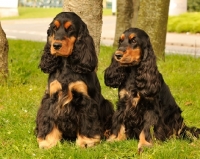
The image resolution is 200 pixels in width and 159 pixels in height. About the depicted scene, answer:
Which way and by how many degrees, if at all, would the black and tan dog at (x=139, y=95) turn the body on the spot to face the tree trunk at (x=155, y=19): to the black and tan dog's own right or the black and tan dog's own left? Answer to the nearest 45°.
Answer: approximately 135° to the black and tan dog's own right

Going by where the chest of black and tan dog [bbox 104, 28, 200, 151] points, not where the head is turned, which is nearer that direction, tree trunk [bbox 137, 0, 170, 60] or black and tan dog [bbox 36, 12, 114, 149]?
the black and tan dog

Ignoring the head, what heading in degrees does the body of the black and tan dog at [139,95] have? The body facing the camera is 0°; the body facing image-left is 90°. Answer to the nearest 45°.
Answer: approximately 45°
